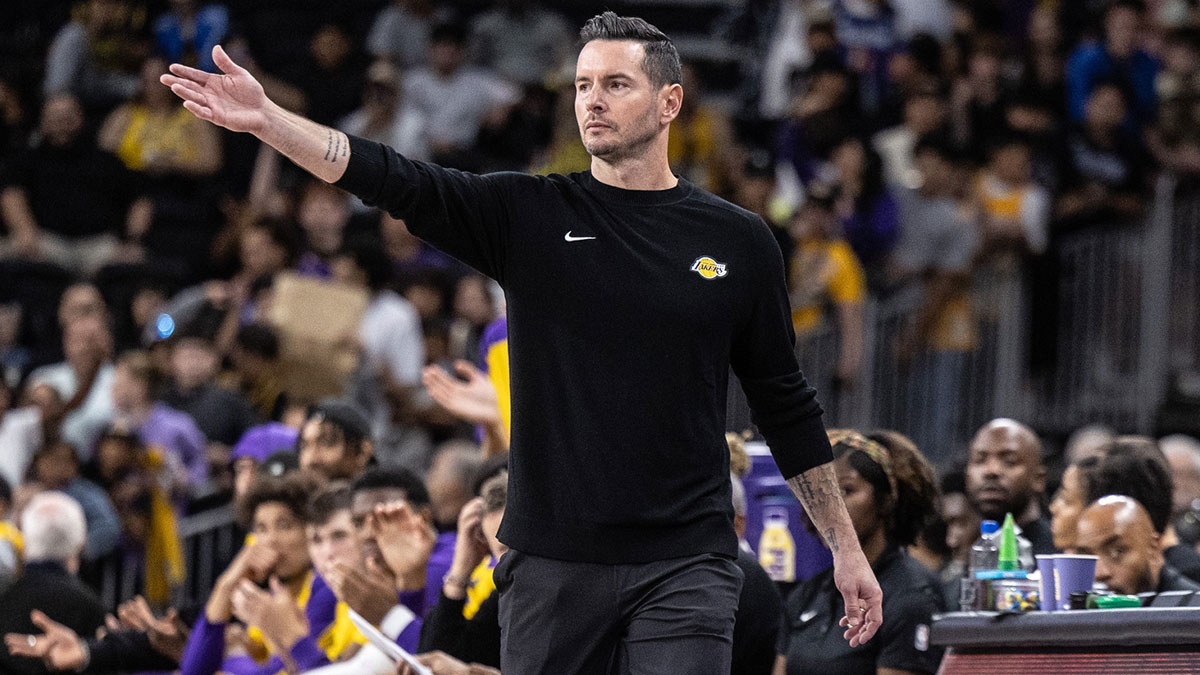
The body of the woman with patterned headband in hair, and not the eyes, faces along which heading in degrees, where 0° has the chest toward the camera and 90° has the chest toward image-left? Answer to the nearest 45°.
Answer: approximately 45°

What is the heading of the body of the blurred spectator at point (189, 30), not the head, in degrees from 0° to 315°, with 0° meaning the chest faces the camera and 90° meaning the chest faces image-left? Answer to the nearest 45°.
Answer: approximately 0°

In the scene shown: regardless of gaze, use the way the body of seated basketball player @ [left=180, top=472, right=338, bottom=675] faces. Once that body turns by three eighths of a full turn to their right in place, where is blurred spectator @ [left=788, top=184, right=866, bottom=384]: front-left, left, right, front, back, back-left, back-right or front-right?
front-right

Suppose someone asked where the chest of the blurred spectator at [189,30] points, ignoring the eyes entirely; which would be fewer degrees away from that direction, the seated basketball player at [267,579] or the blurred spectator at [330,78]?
the seated basketball player

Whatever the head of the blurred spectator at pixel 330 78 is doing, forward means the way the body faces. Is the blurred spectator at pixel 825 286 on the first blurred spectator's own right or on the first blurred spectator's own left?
on the first blurred spectator's own left

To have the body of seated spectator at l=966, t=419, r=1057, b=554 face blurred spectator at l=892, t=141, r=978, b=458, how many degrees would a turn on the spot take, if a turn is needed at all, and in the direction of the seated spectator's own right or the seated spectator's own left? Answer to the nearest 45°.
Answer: approximately 135° to the seated spectator's own right
